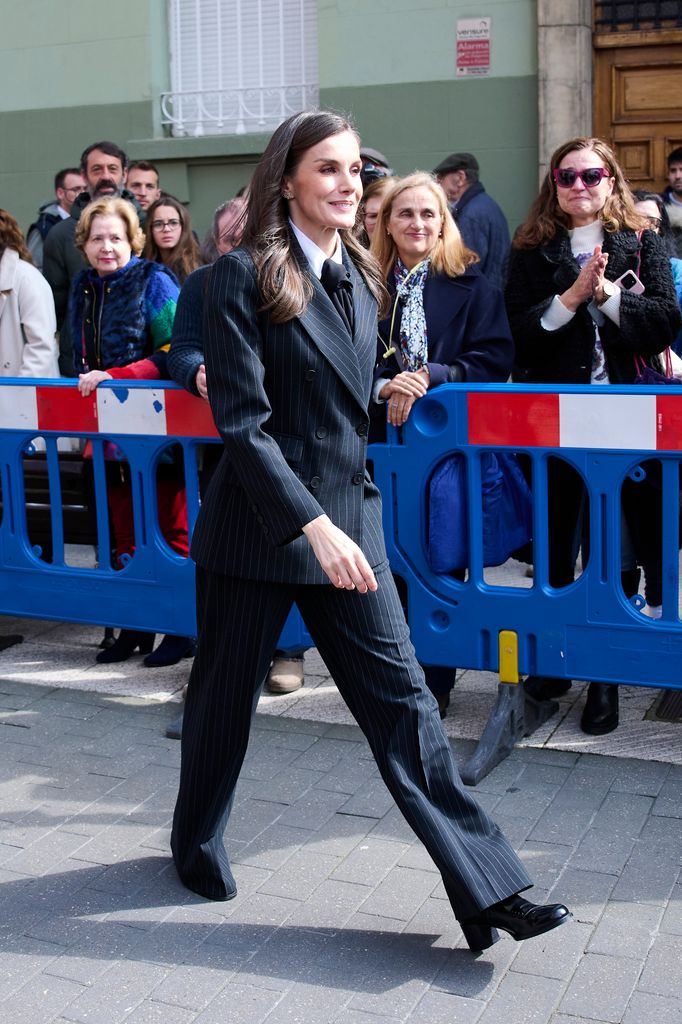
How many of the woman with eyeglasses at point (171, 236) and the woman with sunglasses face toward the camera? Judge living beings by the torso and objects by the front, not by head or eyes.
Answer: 2

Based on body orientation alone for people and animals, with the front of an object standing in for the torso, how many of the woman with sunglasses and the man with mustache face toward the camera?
2

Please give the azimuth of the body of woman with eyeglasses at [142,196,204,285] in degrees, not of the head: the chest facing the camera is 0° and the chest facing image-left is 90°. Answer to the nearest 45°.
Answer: approximately 0°

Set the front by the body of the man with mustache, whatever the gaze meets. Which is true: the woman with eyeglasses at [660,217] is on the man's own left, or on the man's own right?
on the man's own left

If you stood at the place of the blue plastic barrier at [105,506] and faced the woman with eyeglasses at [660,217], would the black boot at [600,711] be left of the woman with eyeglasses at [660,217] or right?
right

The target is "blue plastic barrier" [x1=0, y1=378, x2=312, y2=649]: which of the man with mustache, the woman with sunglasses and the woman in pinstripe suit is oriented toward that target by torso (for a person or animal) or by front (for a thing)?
the man with mustache

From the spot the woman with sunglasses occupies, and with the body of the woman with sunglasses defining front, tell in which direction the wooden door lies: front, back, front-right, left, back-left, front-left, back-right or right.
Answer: back

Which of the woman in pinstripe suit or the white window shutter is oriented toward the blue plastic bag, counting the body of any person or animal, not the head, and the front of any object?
the white window shutter

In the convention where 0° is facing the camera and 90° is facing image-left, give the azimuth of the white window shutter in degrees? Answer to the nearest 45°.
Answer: approximately 0°

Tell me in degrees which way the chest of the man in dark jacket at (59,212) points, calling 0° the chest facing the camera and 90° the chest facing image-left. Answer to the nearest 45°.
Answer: approximately 315°
